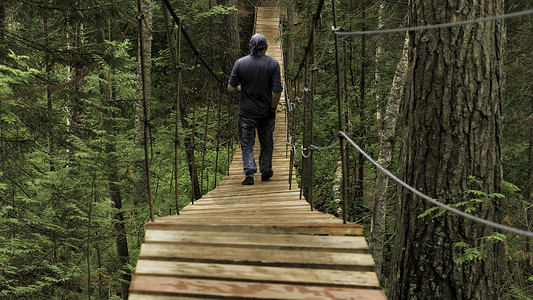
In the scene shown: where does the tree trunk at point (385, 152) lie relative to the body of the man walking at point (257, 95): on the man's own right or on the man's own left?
on the man's own right

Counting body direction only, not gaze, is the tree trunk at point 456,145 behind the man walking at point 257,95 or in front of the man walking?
behind

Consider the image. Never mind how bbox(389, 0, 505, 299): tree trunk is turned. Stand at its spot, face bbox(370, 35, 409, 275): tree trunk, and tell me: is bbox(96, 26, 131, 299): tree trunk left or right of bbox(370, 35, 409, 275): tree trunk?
left

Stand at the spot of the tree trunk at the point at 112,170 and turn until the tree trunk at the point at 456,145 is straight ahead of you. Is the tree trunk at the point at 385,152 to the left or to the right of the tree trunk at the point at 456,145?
left

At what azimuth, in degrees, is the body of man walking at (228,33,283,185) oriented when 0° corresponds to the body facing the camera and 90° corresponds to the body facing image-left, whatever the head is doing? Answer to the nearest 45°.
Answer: approximately 180°
